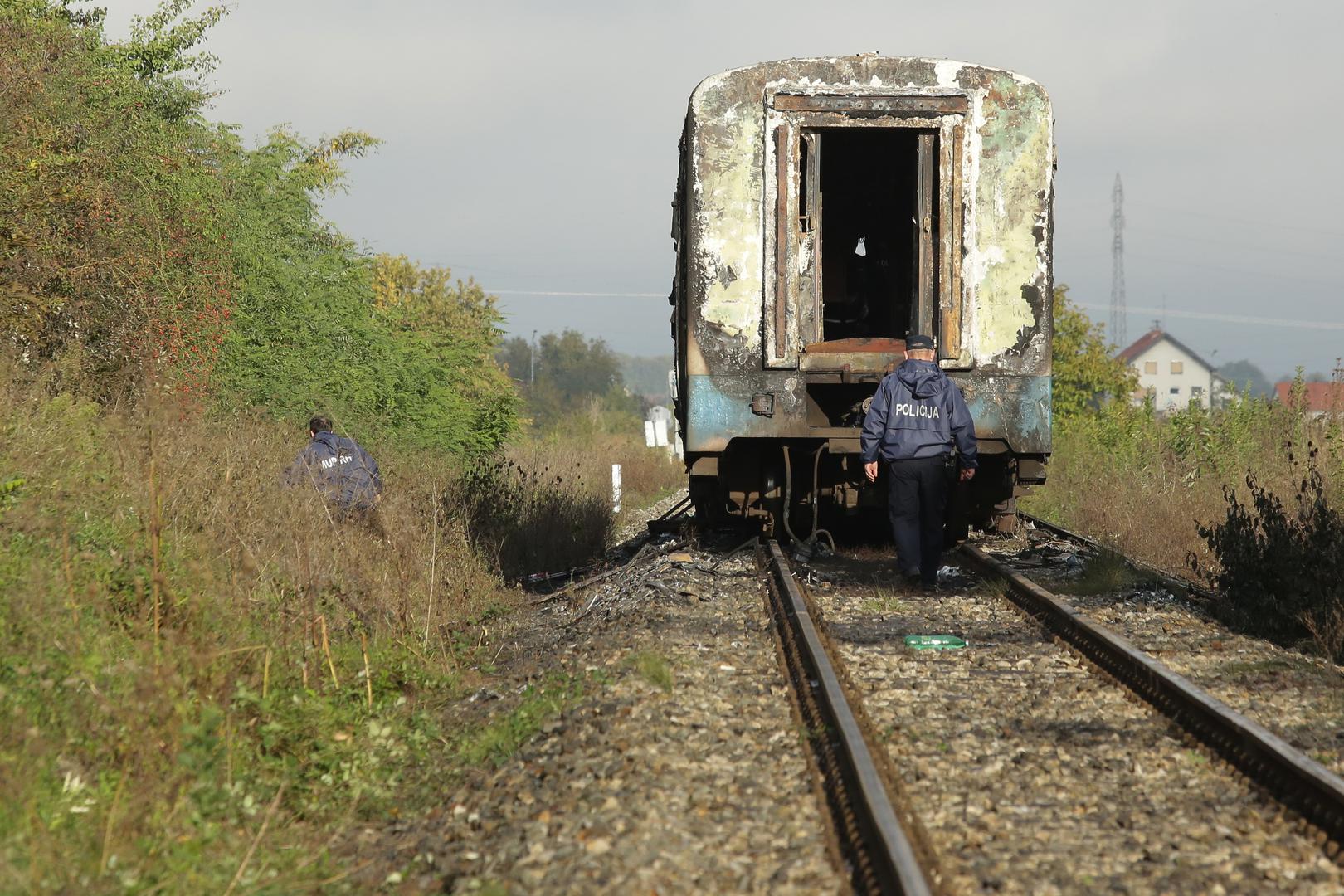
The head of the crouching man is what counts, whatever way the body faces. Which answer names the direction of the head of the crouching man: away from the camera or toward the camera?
away from the camera

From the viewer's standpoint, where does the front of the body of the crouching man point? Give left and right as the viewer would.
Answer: facing away from the viewer and to the left of the viewer

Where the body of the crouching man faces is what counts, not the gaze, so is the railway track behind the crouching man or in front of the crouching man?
behind

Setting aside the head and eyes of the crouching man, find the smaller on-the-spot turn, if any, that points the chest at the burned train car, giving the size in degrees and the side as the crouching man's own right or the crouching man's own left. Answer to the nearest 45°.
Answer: approximately 135° to the crouching man's own right

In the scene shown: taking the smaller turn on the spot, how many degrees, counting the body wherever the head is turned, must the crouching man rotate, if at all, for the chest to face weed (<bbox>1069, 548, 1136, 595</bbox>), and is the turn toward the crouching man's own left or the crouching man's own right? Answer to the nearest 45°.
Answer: approximately 135° to the crouching man's own right

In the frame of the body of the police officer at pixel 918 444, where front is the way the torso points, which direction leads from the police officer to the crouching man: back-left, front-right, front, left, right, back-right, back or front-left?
left

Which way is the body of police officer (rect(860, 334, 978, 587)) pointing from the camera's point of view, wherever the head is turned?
away from the camera

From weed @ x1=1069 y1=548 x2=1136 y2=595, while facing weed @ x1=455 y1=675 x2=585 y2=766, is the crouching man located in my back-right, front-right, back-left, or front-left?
front-right

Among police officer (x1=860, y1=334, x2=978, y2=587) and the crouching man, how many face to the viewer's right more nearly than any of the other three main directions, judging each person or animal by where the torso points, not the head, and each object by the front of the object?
0

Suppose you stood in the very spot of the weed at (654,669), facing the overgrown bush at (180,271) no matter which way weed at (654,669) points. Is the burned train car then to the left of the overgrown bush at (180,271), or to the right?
right

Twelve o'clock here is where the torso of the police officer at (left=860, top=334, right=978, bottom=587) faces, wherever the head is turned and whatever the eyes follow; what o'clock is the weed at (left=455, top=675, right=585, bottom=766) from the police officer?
The weed is roughly at 7 o'clock from the police officer.

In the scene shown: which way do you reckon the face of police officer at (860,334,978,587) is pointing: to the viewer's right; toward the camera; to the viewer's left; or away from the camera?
away from the camera
